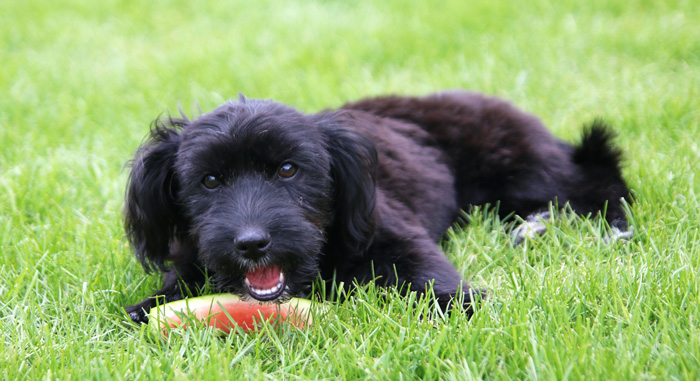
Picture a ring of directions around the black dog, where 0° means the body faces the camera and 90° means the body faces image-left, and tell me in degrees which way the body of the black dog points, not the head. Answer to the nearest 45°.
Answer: approximately 45°
